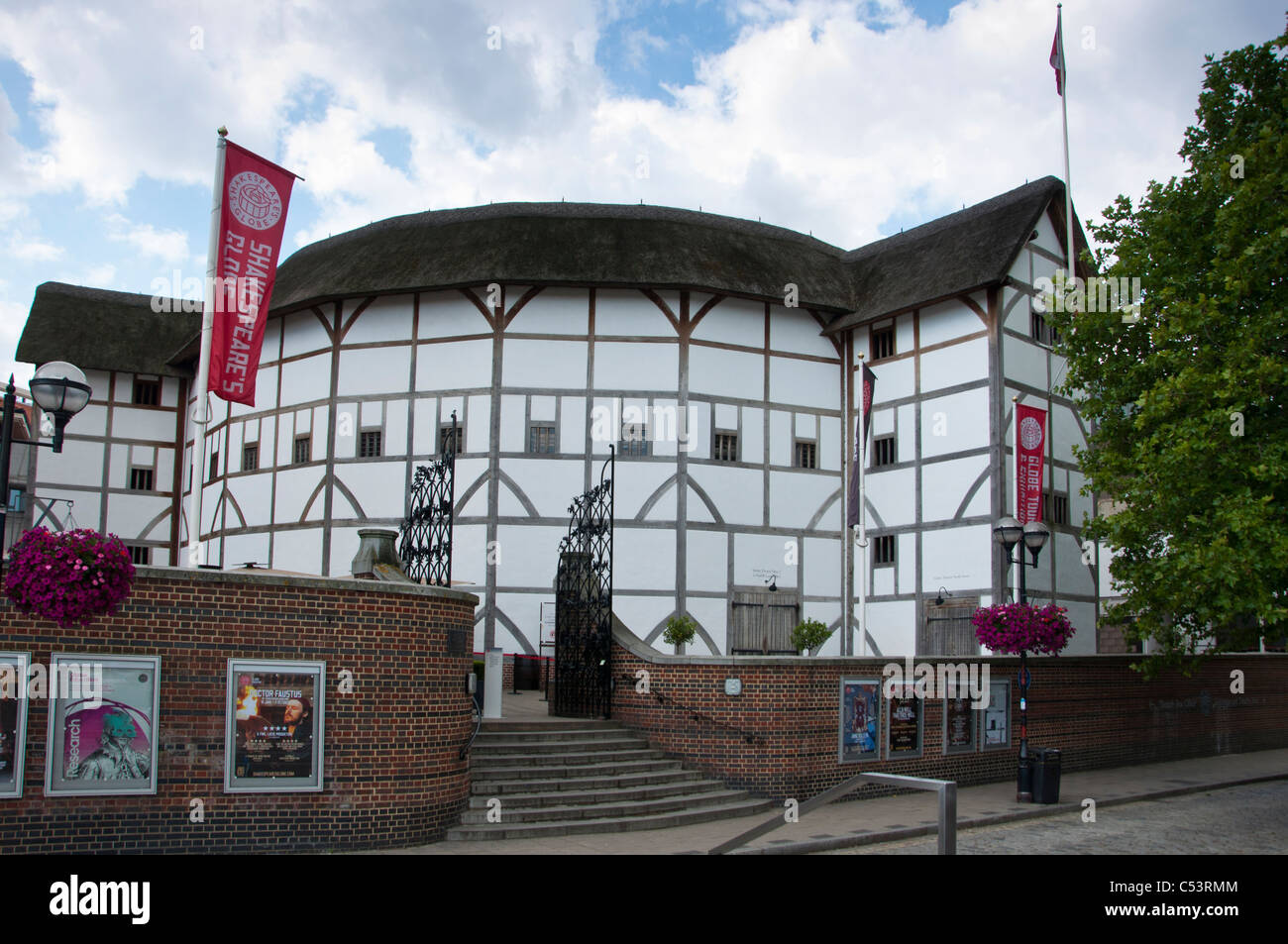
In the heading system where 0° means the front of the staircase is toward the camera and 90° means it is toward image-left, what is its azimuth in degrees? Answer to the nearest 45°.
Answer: approximately 0°

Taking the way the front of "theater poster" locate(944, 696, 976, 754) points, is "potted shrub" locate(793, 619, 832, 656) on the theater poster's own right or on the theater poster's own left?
on the theater poster's own right

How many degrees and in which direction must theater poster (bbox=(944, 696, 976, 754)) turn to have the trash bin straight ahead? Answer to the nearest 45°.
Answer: approximately 90° to its left

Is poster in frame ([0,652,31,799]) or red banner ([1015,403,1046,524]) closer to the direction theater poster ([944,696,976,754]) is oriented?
the poster in frame
